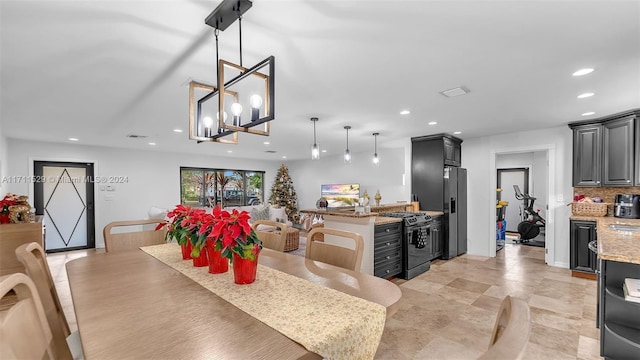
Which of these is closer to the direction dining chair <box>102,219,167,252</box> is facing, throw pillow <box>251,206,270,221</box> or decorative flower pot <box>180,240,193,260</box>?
the decorative flower pot

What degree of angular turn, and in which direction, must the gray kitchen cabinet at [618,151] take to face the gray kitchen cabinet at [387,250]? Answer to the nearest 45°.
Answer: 0° — it already faces it

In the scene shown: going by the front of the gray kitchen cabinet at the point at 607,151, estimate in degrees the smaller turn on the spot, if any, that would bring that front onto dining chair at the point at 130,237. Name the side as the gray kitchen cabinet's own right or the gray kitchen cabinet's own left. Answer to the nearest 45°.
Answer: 0° — it already faces it

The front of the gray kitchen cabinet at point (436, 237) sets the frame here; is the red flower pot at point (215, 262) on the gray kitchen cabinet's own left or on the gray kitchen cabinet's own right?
on the gray kitchen cabinet's own right

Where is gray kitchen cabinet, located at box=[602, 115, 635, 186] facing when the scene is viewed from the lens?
facing the viewer and to the left of the viewer

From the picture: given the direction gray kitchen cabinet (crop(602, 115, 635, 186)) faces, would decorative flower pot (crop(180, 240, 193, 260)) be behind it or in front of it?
in front

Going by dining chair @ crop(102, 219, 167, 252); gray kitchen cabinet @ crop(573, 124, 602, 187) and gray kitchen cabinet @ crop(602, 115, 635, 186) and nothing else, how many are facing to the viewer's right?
0

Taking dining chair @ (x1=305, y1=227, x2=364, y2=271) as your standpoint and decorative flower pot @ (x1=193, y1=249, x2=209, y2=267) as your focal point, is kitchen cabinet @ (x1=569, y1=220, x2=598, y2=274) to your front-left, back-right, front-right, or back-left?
back-right

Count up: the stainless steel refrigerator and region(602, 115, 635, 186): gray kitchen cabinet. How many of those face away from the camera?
0

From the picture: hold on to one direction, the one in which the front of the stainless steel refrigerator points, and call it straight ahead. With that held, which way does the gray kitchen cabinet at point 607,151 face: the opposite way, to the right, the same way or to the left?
to the right

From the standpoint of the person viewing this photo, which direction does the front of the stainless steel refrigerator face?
facing the viewer and to the right of the viewer

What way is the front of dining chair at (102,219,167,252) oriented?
toward the camera

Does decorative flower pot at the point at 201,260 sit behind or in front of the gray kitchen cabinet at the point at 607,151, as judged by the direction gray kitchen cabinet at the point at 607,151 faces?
in front

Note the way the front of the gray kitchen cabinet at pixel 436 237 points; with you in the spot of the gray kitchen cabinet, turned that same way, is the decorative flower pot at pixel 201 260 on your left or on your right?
on your right

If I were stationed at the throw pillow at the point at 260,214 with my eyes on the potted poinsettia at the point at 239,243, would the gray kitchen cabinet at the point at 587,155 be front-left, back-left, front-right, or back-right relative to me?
front-left
